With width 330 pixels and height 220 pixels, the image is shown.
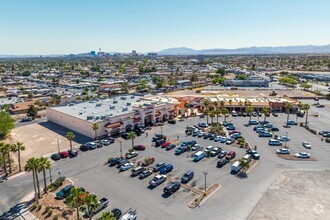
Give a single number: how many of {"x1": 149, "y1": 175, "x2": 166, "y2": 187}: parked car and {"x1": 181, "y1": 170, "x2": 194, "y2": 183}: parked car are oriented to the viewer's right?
0

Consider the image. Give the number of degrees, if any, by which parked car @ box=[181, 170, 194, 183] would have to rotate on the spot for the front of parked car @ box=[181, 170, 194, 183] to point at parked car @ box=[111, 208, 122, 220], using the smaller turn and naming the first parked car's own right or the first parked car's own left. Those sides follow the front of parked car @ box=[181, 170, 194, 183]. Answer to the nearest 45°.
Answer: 0° — it already faces it

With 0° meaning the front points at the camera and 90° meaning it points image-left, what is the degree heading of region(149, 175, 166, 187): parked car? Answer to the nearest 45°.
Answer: approximately 45°

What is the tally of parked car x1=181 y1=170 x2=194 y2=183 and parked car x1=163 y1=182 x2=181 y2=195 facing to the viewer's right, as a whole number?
0

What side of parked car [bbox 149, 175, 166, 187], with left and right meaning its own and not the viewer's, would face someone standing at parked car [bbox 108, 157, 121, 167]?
right

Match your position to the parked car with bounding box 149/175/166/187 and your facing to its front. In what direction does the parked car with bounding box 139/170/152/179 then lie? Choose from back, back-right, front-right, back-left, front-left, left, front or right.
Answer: right

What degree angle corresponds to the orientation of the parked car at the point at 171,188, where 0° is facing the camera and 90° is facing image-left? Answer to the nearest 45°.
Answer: approximately 225°

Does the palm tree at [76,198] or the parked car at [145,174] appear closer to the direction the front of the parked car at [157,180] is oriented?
the palm tree

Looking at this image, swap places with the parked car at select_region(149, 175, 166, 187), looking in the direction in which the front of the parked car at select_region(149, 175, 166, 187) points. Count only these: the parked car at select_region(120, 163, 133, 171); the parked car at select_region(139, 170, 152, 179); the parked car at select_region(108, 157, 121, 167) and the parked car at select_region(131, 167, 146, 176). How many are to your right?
4

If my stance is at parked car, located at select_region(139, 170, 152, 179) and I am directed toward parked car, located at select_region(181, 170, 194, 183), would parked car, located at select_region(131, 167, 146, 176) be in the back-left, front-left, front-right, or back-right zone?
back-left

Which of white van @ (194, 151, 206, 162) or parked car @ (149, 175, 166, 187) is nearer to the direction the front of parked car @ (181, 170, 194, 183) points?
the parked car

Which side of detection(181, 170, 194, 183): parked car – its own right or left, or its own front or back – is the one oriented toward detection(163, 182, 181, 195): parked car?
front
